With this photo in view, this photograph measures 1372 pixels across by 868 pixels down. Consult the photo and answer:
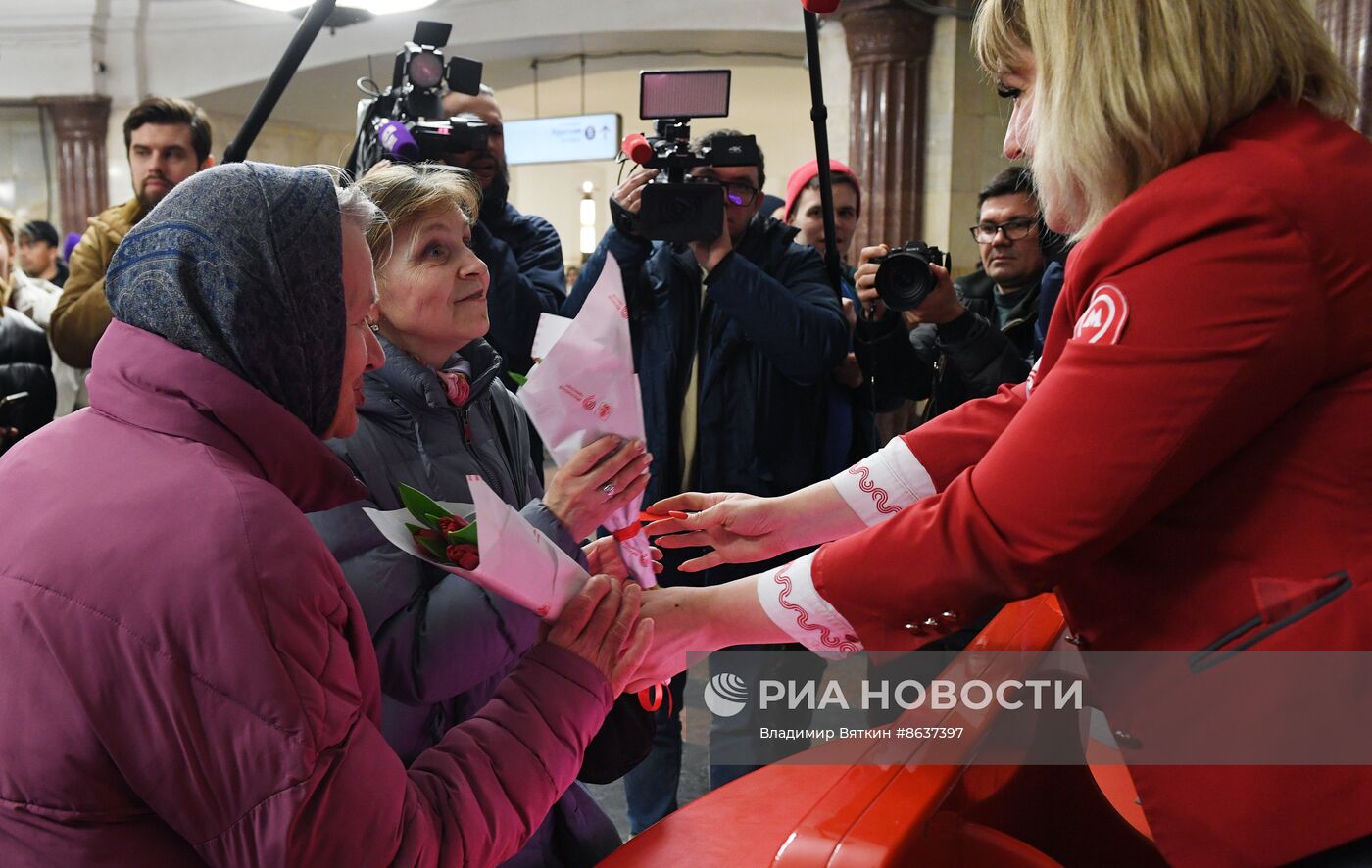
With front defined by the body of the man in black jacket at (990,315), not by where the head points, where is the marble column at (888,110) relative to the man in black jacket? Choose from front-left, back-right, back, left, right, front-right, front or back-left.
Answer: back-right

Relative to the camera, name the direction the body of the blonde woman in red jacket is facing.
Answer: to the viewer's left

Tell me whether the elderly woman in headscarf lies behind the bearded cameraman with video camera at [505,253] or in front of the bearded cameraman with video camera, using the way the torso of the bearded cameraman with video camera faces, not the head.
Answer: in front

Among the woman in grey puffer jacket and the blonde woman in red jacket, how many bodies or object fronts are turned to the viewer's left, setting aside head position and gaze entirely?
1

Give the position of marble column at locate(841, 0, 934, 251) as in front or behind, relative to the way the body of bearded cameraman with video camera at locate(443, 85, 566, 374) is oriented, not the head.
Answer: behind

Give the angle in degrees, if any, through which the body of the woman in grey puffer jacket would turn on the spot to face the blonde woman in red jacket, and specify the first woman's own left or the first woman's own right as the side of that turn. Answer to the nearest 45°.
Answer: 0° — they already face them

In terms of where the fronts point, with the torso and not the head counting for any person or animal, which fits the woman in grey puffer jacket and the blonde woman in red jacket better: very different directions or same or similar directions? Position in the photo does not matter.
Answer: very different directions

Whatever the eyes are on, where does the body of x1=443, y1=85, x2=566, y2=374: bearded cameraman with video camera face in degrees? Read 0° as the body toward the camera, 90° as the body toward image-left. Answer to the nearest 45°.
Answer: approximately 45°

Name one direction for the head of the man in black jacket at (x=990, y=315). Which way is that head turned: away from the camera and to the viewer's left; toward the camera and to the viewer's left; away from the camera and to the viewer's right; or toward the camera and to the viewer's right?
toward the camera and to the viewer's left

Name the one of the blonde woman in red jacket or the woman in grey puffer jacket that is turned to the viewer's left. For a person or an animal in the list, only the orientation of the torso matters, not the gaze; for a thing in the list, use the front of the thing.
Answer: the blonde woman in red jacket

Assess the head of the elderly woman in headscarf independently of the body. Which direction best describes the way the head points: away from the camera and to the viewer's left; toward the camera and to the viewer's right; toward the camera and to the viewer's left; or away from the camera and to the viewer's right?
away from the camera and to the viewer's right

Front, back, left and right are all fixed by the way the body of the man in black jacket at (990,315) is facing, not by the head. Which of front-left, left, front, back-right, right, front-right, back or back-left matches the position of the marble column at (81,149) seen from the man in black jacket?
right

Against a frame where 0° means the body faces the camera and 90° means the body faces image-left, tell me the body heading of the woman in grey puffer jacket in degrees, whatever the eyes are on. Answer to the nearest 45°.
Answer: approximately 315°
